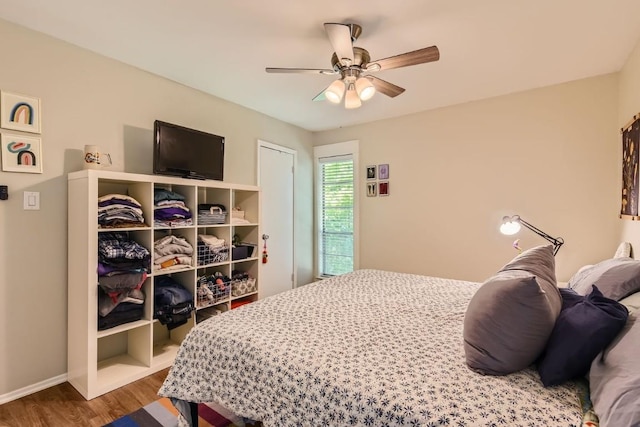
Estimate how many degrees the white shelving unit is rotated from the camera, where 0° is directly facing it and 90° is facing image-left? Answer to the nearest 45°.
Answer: approximately 315°

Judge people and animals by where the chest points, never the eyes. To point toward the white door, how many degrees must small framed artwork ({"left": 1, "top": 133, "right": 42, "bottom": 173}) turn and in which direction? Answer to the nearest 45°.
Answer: approximately 90° to its left

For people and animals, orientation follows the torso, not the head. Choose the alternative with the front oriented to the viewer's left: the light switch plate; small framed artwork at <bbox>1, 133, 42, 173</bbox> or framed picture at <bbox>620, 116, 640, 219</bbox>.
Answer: the framed picture

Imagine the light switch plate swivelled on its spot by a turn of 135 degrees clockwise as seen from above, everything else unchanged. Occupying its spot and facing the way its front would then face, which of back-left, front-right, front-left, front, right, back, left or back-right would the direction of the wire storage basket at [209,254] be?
back-right

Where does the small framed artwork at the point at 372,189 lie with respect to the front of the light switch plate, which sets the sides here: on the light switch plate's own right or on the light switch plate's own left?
on the light switch plate's own left

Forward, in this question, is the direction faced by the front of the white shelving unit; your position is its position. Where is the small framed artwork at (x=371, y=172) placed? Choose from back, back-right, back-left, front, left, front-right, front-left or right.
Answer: front-left

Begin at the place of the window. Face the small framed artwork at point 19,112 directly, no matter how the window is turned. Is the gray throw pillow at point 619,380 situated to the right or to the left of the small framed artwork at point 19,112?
left

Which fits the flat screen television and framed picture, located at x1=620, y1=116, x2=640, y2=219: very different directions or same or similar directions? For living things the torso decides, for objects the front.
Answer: very different directions

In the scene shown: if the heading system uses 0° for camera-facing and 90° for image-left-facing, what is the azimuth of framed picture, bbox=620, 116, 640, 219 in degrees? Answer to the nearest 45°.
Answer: approximately 90°

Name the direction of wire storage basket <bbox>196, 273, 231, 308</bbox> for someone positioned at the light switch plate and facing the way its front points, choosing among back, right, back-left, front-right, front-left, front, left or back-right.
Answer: left

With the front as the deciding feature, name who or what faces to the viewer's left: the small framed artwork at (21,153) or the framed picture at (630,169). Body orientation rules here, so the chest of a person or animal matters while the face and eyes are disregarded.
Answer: the framed picture

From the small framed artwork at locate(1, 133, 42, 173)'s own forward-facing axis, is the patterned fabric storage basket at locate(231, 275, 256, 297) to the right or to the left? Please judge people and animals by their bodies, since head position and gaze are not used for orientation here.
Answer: on its left
